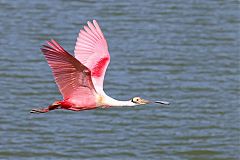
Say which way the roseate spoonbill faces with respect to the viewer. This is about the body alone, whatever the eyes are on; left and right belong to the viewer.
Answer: facing to the right of the viewer
